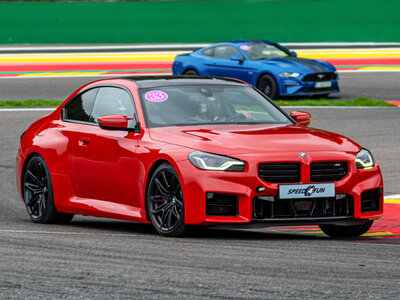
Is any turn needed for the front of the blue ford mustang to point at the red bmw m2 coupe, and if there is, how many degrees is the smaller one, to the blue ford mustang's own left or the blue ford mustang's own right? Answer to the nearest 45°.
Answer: approximately 45° to the blue ford mustang's own right

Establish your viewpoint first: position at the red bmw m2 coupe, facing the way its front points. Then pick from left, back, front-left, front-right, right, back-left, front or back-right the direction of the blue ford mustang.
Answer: back-left

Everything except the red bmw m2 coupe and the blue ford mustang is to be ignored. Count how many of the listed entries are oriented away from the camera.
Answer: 0

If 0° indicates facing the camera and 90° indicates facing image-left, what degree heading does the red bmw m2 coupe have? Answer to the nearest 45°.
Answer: approximately 315°
